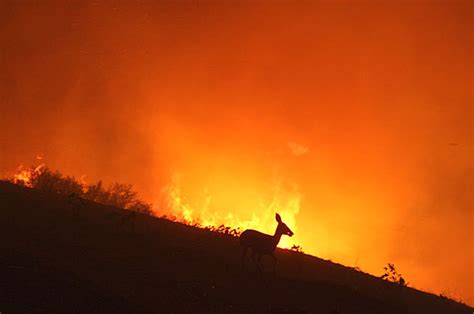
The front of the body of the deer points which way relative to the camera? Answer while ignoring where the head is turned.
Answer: to the viewer's right
